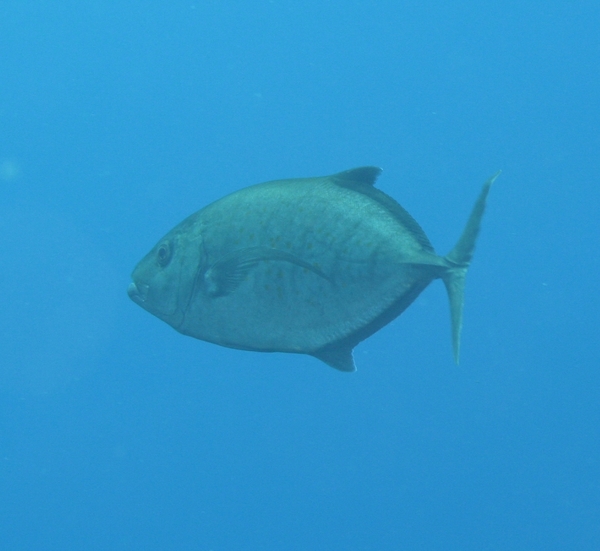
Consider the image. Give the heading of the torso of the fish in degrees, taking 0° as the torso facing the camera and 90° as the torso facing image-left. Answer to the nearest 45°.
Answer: approximately 90°
